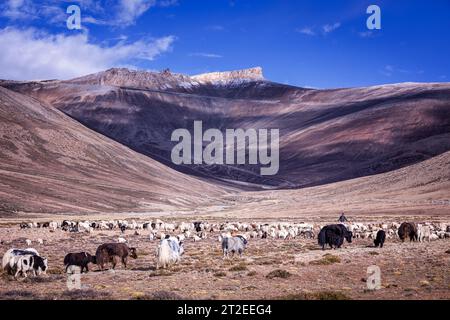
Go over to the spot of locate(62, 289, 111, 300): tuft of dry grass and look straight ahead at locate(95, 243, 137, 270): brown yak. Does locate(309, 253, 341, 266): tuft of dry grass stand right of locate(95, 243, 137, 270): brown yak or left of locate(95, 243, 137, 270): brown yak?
right

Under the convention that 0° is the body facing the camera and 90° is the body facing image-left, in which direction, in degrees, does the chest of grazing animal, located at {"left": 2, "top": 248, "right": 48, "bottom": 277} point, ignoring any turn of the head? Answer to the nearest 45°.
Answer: approximately 270°

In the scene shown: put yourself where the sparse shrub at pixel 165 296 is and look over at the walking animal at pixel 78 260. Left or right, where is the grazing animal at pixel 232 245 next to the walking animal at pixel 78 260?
right
